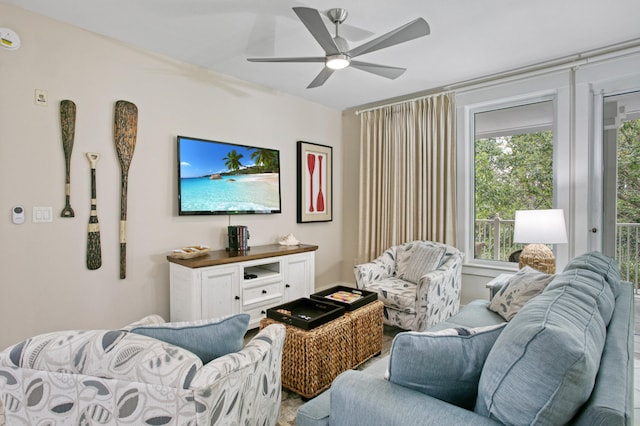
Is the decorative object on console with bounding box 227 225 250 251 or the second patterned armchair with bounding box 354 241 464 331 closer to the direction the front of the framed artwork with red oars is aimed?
the second patterned armchair

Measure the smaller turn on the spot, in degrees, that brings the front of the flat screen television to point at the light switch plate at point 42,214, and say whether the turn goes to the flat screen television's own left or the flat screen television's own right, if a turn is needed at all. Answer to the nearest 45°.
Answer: approximately 90° to the flat screen television's own right

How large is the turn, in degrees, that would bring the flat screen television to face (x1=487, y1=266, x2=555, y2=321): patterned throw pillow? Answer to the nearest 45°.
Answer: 0° — it already faces it

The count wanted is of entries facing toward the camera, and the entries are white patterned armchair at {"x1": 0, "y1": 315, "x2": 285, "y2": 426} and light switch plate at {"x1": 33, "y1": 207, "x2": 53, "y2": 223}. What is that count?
1

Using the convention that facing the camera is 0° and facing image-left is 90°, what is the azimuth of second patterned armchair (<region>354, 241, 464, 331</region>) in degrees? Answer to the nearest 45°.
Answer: approximately 45°

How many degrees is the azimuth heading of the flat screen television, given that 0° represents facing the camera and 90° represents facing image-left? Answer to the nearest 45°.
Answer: approximately 315°

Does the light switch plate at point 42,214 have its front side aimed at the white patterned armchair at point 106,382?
yes

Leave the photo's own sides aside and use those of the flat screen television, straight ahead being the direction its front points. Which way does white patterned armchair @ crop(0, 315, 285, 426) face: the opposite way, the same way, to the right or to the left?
to the left

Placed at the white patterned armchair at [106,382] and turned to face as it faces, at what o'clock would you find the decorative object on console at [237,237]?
The decorative object on console is roughly at 11 o'clock from the white patterned armchair.

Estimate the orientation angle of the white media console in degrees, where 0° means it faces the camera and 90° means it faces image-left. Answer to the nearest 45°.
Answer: approximately 315°

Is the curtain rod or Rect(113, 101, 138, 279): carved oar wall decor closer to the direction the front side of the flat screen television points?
the curtain rod
